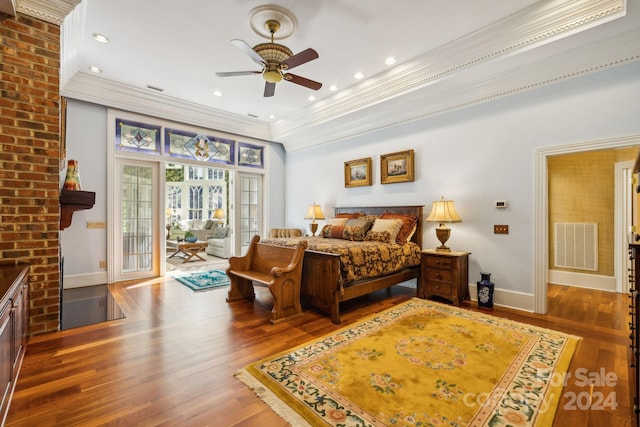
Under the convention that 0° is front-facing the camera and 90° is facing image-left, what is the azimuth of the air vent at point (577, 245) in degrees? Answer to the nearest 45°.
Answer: approximately 45°

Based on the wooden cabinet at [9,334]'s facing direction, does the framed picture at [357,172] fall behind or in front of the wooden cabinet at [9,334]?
in front

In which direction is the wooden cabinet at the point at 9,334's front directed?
to the viewer's right

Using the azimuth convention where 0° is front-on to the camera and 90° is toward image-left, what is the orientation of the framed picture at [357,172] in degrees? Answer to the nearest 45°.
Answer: approximately 45°

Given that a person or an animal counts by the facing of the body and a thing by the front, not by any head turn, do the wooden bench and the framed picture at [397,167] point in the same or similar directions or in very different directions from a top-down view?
same or similar directions

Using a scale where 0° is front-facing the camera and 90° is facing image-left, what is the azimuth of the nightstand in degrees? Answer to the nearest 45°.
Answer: approximately 45°

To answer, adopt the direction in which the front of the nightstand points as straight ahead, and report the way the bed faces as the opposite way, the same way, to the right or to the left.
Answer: the same way

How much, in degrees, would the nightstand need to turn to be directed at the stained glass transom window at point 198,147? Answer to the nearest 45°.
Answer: approximately 45° to its right

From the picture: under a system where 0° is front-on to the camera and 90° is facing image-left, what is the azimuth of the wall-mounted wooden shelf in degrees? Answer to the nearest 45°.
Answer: approximately 270°

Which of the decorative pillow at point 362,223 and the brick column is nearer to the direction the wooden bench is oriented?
the brick column

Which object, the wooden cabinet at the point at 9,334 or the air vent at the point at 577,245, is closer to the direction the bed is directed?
the wooden cabinet

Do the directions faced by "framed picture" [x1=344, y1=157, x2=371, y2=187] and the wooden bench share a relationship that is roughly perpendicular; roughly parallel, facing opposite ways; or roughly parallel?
roughly parallel

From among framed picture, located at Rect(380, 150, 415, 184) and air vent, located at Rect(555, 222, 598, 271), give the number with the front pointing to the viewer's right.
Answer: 0

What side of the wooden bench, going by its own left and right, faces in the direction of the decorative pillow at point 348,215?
back

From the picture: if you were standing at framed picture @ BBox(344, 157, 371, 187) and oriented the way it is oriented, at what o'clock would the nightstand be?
The nightstand is roughly at 9 o'clock from the framed picture.

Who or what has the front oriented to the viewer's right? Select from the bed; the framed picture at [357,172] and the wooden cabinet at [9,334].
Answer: the wooden cabinet

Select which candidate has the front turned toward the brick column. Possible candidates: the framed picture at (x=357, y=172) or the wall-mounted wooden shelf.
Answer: the framed picture

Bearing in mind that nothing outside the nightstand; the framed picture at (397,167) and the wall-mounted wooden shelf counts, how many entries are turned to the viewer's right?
1

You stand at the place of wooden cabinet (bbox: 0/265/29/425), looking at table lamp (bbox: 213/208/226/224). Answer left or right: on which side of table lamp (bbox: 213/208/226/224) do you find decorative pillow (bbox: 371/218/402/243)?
right
